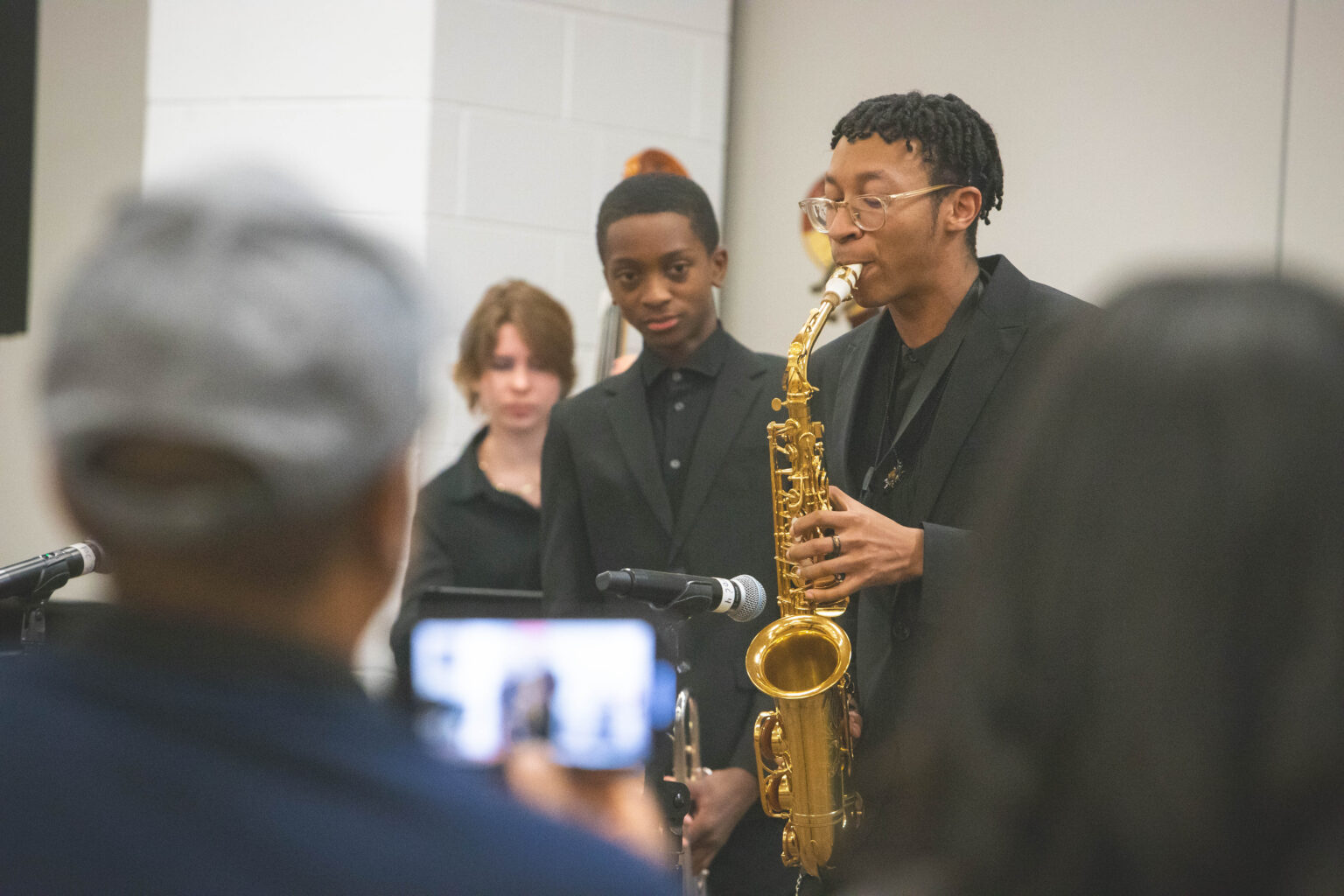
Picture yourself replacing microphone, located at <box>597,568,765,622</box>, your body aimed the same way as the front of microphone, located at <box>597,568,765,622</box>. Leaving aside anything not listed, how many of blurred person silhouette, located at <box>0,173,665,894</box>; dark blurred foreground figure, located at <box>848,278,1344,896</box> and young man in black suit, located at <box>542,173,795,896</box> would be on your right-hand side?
2

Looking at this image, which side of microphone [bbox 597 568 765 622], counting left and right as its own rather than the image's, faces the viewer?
right

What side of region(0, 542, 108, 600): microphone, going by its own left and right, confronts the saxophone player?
front

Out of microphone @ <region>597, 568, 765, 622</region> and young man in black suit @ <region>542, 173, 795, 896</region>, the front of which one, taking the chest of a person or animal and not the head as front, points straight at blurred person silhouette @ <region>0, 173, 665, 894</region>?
the young man in black suit

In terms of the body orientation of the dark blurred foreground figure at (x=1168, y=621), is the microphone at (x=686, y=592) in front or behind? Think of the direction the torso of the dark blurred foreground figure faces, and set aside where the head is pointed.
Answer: in front

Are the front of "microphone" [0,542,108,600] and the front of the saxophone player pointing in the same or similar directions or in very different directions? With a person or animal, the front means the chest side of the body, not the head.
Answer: very different directions

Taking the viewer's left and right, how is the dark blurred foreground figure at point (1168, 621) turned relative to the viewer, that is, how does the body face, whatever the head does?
facing away from the viewer

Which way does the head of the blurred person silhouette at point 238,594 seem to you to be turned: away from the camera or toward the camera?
away from the camera

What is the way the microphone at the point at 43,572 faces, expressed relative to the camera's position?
facing to the right of the viewer

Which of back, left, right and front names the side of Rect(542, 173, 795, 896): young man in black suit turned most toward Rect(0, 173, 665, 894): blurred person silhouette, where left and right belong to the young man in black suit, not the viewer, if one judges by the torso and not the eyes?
front

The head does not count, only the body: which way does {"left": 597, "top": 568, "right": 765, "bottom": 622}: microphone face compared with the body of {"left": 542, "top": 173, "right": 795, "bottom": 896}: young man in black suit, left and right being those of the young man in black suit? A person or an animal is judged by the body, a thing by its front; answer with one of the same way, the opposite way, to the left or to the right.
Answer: to the left

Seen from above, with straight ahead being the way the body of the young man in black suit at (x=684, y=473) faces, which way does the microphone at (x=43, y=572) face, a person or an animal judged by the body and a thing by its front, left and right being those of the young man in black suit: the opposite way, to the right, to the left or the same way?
to the left
